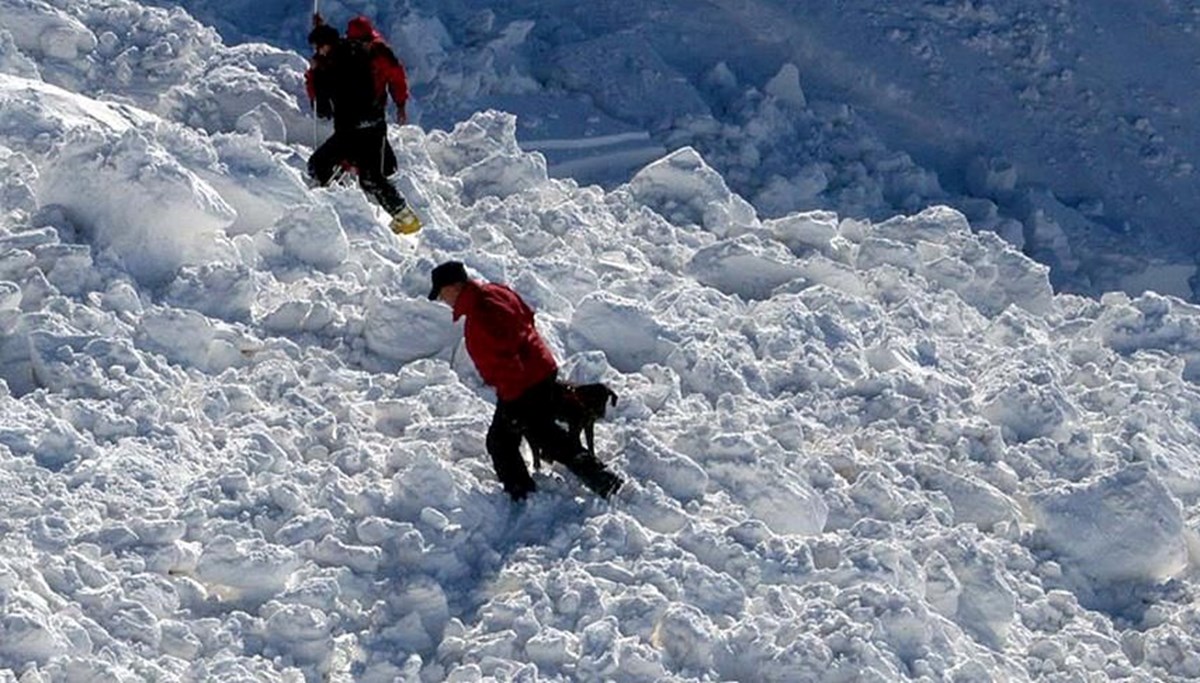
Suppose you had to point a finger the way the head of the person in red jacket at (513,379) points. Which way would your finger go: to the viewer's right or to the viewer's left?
to the viewer's left

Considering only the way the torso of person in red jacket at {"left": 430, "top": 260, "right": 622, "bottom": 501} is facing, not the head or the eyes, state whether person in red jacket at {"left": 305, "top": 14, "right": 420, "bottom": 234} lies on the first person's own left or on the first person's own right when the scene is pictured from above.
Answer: on the first person's own right

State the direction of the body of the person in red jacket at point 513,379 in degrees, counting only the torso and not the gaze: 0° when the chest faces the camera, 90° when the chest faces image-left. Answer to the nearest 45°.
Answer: approximately 90°
